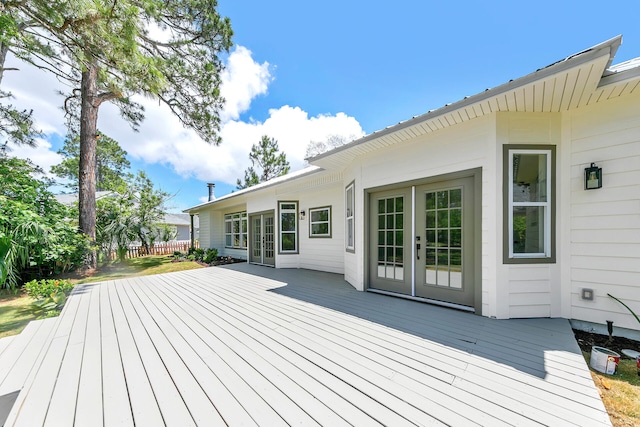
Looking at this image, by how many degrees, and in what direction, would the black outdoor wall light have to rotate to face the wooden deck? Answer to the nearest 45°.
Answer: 0° — it already faces it

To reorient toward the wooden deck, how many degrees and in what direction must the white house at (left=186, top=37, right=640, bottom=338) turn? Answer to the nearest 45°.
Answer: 0° — it already faces it

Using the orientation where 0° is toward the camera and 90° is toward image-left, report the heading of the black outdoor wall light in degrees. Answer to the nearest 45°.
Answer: approximately 45°

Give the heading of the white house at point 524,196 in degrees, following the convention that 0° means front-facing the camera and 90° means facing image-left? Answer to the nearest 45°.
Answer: approximately 45°

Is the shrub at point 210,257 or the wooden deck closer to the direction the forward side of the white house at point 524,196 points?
the wooden deck

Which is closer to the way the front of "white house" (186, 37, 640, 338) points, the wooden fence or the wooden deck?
the wooden deck
